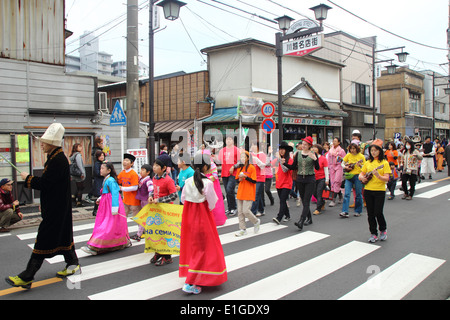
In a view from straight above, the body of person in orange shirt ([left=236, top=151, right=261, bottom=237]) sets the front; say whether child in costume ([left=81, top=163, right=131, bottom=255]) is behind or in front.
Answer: in front

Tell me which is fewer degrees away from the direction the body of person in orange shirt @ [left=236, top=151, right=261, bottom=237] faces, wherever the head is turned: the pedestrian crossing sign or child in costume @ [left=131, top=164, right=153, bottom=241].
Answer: the child in costume

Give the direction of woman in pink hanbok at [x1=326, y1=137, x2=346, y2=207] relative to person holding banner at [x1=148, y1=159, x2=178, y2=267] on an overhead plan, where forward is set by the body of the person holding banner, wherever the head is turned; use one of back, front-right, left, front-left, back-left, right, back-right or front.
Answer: back

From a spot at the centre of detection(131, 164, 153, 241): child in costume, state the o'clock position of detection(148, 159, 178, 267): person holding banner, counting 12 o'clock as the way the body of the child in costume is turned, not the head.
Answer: The person holding banner is roughly at 10 o'clock from the child in costume.

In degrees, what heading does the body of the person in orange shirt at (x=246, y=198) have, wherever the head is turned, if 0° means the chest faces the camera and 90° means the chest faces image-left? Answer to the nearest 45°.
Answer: approximately 45°

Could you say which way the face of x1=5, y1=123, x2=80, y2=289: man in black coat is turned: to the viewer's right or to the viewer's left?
to the viewer's left

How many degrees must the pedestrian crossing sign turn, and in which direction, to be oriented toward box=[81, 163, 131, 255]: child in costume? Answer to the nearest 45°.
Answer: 0° — it already faces them

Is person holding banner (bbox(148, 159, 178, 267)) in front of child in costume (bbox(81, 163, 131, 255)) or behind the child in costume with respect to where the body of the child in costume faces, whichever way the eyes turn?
behind

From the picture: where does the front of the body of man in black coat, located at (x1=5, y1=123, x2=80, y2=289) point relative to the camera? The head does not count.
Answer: to the viewer's left

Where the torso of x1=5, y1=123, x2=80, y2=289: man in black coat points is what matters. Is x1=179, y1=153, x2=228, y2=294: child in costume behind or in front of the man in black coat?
behind
